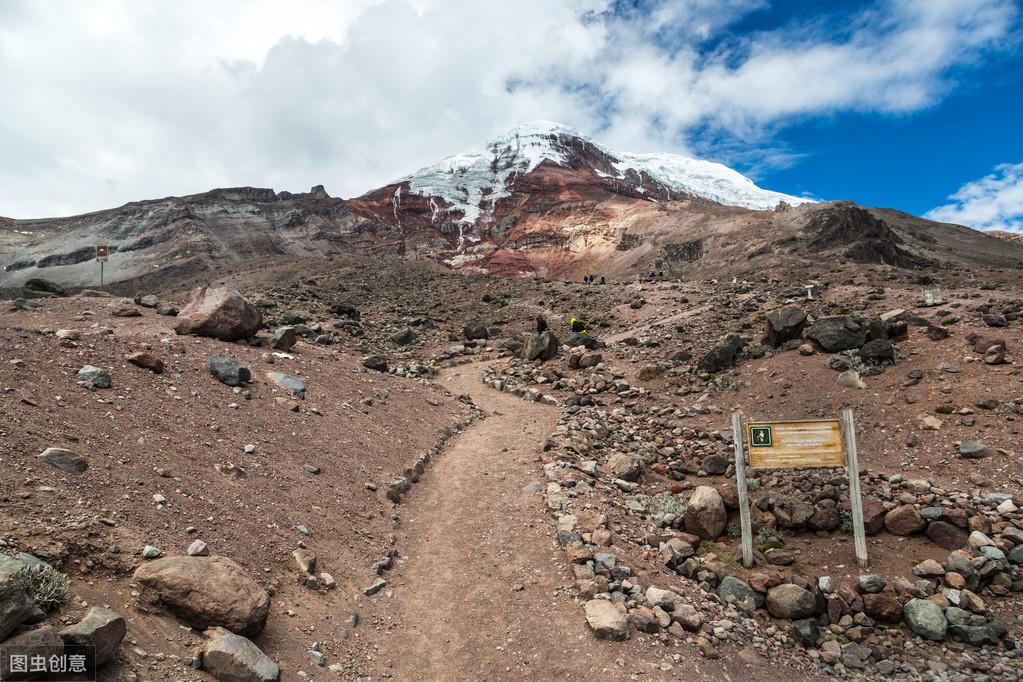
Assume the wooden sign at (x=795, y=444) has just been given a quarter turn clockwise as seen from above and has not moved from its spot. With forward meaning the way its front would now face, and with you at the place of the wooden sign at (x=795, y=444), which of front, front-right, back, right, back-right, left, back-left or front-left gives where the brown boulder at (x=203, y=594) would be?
front-left

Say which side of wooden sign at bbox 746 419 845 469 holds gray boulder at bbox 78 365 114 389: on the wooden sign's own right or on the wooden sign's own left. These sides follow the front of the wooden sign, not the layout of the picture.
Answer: on the wooden sign's own right

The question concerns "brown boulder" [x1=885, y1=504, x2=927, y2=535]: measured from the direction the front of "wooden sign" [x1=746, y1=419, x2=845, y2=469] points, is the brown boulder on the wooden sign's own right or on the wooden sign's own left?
on the wooden sign's own left

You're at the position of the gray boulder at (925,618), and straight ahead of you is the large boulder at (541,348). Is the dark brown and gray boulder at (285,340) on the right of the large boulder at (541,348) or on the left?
left

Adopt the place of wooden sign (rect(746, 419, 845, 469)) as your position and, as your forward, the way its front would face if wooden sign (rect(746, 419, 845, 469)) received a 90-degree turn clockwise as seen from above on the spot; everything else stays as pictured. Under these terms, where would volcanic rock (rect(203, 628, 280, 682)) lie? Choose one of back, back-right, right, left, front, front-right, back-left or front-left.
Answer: front-left

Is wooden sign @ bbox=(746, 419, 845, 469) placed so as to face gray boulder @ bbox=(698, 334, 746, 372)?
no

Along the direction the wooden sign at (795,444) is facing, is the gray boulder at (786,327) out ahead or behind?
behind

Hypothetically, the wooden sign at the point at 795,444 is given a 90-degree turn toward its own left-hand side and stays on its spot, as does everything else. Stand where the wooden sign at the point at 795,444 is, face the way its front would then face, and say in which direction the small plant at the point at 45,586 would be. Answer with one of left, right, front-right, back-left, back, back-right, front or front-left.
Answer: back-right

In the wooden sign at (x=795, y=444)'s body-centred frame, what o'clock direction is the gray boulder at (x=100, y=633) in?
The gray boulder is roughly at 1 o'clock from the wooden sign.

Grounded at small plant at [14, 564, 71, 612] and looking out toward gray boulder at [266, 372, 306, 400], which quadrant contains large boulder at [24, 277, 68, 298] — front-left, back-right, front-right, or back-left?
front-left

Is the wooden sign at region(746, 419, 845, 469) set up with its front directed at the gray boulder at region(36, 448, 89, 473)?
no

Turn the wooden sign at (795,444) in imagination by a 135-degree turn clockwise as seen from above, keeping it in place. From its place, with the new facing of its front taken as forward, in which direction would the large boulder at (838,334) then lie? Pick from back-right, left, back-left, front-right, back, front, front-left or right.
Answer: front-right

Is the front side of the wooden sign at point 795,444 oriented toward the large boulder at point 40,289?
no

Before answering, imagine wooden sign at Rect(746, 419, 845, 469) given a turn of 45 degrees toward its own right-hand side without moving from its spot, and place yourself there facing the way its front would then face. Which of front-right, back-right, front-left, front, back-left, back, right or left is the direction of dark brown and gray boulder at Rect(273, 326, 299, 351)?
front-right

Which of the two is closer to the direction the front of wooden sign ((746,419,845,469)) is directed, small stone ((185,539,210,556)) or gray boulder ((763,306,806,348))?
the small stone

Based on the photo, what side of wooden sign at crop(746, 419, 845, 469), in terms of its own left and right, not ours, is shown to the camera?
front

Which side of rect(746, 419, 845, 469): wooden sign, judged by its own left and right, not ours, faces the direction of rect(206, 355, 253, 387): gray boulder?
right

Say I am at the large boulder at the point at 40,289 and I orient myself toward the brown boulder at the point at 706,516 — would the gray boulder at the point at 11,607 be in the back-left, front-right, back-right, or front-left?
front-right

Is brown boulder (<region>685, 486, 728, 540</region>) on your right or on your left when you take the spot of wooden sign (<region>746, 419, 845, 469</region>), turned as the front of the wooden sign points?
on your right

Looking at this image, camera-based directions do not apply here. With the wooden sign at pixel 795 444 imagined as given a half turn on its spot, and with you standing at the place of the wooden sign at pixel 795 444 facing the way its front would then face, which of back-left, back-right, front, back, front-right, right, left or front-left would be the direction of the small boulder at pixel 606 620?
back-left
